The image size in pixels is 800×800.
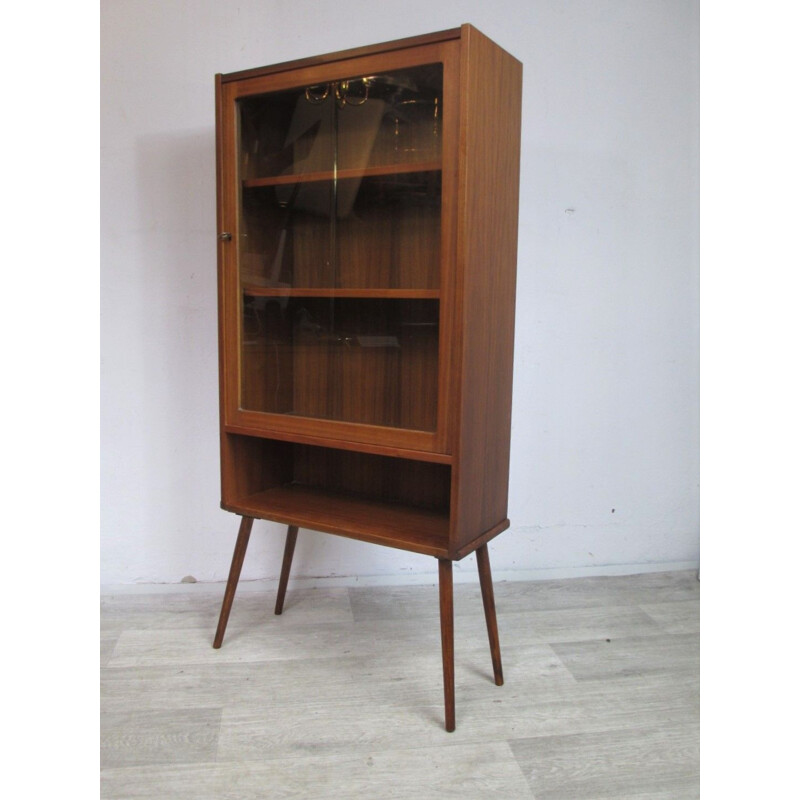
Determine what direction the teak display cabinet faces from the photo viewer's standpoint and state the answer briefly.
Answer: facing the viewer and to the left of the viewer
